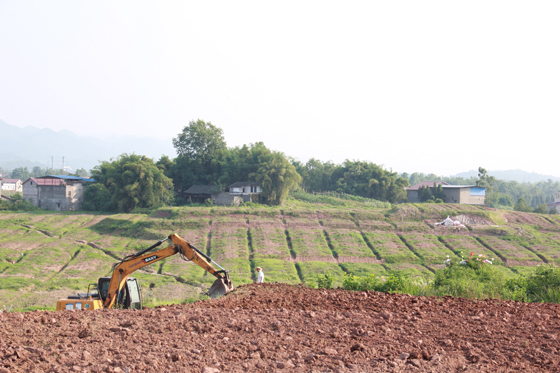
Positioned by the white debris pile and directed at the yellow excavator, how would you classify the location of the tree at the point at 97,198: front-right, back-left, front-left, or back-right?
front-right

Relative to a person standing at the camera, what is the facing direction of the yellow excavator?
facing to the right of the viewer

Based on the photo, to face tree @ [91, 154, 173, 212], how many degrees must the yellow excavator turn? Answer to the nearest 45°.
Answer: approximately 90° to its left

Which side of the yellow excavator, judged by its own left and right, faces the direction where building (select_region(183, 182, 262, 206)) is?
left

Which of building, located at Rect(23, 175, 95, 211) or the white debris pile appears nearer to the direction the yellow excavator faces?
the white debris pile

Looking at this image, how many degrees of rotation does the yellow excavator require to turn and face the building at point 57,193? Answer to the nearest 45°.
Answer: approximately 90° to its left

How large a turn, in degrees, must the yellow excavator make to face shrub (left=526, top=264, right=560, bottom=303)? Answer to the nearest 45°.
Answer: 0° — it already faces it

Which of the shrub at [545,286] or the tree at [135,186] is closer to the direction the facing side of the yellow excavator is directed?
the shrub

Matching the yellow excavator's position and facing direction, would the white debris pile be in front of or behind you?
in front

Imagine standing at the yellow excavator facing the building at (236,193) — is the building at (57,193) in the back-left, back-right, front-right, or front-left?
front-left

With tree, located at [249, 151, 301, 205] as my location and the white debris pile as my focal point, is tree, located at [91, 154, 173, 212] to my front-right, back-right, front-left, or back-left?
back-right
